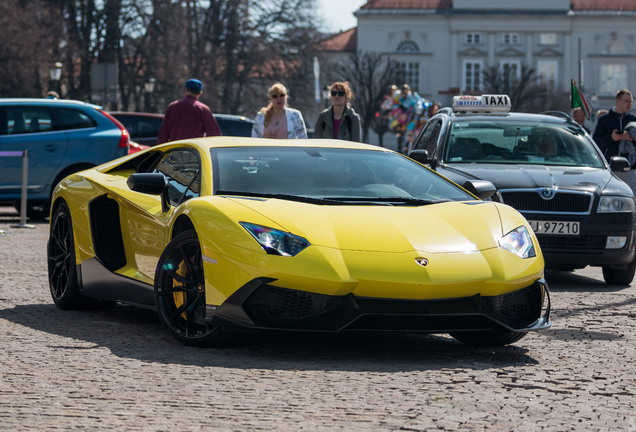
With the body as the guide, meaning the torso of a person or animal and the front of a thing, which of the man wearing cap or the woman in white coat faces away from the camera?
the man wearing cap

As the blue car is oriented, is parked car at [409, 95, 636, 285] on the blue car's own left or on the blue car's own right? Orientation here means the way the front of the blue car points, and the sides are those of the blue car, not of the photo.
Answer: on the blue car's own left

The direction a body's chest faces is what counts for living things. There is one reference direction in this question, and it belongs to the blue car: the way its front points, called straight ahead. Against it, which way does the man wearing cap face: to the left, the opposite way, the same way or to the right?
to the right

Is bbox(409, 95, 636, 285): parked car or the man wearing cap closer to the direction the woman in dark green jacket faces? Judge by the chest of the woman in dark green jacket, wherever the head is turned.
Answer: the parked car

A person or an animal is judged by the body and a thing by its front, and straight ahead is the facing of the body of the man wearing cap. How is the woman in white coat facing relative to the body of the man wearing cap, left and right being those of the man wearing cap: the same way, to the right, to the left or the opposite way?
the opposite way

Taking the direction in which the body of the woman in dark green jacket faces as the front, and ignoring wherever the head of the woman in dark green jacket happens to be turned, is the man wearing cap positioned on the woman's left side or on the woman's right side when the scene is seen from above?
on the woman's right side

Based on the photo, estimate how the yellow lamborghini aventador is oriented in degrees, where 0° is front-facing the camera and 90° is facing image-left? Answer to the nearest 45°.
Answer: approximately 315°

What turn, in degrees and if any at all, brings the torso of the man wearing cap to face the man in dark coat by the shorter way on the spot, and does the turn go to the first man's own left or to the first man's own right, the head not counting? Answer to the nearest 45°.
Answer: approximately 90° to the first man's own right

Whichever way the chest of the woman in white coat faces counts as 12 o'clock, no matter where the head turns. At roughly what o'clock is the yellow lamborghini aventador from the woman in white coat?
The yellow lamborghini aventador is roughly at 12 o'clock from the woman in white coat.

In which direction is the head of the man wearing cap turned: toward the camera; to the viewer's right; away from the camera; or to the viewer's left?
away from the camera

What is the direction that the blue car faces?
to the viewer's left

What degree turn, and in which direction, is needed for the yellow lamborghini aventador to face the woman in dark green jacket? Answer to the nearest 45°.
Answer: approximately 135° to its left

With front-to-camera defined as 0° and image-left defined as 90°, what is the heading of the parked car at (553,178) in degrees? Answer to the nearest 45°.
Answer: approximately 0°

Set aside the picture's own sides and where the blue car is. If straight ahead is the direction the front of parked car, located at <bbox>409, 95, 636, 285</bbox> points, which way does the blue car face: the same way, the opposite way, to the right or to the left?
to the right

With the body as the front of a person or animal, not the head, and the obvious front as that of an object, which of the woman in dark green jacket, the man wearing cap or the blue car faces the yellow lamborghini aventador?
the woman in dark green jacket

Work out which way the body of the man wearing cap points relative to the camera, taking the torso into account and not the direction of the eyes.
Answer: away from the camera

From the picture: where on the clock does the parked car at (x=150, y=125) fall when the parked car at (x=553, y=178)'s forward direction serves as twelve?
the parked car at (x=150, y=125) is roughly at 5 o'clock from the parked car at (x=553, y=178).
